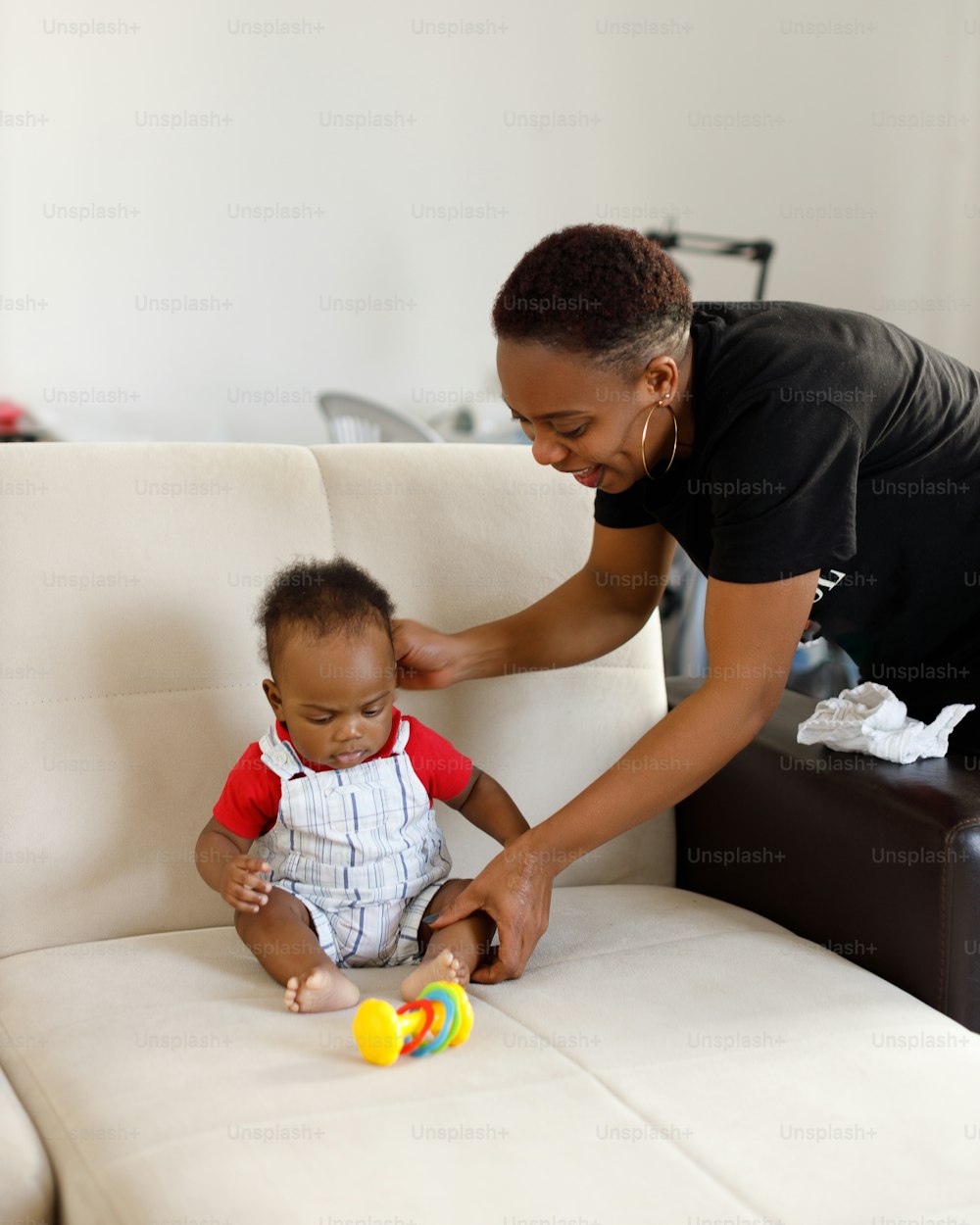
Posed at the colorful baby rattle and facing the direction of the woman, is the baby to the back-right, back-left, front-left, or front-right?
front-left

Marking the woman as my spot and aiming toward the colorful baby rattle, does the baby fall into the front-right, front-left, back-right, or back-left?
front-right

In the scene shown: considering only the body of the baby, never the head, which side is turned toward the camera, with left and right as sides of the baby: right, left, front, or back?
front
